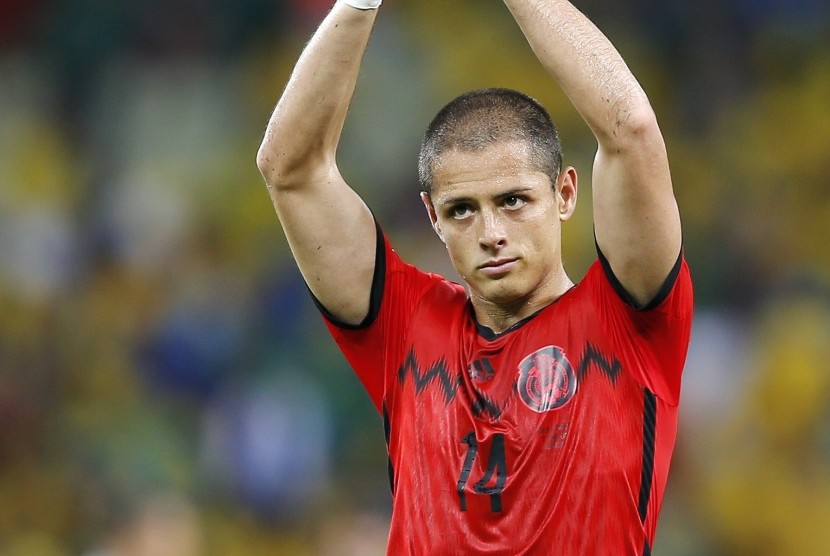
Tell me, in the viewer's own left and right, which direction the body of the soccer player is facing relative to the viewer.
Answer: facing the viewer and to the left of the viewer
